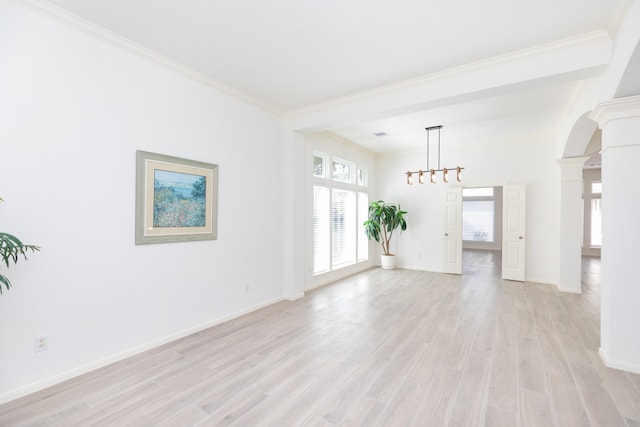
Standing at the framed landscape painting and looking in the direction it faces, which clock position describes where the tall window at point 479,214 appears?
The tall window is roughly at 10 o'clock from the framed landscape painting.

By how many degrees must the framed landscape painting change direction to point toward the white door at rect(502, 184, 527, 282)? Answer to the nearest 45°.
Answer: approximately 45° to its left

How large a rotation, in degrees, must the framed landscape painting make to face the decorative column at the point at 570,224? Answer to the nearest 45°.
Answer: approximately 45° to its left

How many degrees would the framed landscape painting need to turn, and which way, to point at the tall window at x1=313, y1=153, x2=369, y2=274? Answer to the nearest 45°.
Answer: approximately 90° to its left

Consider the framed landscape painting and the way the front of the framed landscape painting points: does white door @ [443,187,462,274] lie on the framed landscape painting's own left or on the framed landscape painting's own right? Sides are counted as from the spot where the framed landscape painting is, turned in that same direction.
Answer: on the framed landscape painting's own left

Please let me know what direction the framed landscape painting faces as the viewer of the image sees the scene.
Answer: facing the viewer and to the right of the viewer

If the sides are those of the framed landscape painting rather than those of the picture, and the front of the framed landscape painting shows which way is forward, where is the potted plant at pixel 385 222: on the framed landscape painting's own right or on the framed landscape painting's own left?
on the framed landscape painting's own left
